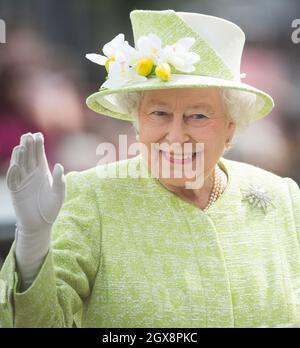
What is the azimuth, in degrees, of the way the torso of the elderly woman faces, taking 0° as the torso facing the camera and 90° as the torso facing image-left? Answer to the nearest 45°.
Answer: approximately 0°
